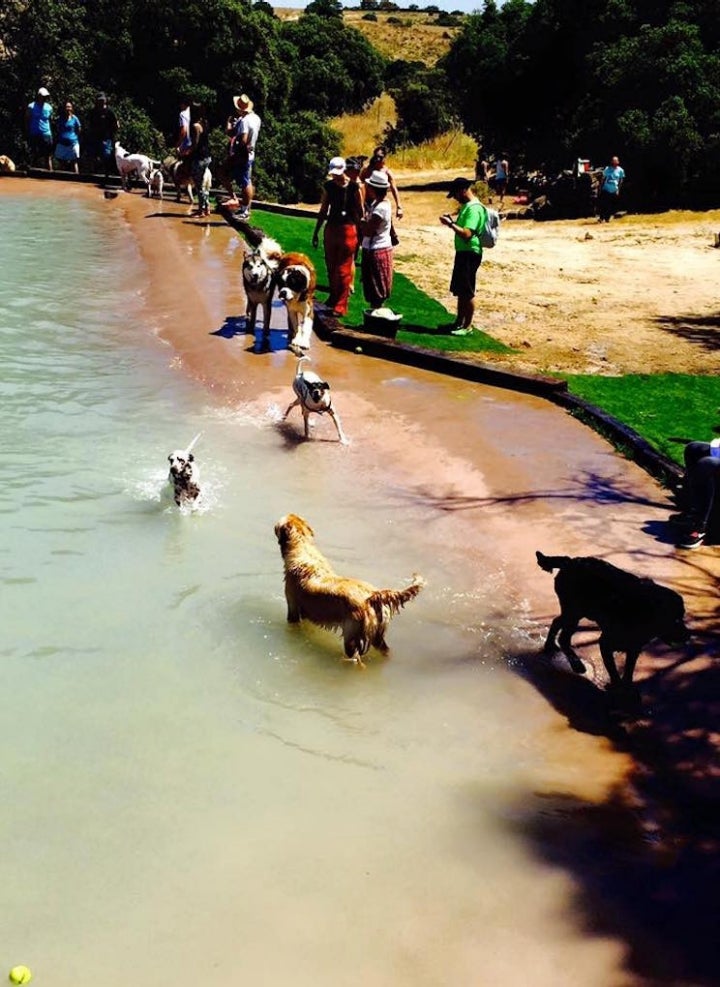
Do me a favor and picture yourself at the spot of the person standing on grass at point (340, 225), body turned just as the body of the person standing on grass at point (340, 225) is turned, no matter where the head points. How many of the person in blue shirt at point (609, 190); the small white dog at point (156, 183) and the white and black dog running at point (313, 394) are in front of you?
1

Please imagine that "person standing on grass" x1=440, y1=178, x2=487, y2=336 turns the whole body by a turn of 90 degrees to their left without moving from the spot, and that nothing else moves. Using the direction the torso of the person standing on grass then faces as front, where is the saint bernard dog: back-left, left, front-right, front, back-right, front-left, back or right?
front-right

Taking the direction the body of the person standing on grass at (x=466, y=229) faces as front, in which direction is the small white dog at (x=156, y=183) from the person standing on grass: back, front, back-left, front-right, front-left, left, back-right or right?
front-right

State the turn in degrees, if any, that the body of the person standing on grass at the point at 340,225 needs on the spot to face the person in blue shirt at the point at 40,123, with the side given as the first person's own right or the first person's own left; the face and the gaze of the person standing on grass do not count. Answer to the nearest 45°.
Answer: approximately 135° to the first person's own right

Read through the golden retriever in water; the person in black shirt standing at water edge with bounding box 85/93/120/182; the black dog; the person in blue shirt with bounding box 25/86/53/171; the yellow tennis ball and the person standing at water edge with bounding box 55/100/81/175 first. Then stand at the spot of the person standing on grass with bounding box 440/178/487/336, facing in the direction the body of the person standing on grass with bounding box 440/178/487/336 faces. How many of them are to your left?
3

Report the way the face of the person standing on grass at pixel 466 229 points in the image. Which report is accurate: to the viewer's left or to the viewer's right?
to the viewer's left

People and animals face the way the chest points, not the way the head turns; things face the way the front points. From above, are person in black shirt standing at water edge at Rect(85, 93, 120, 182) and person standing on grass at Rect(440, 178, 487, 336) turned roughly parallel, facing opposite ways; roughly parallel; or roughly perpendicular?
roughly perpendicular

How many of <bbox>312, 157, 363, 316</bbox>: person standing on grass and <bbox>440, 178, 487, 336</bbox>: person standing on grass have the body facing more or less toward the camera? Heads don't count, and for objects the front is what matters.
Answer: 1

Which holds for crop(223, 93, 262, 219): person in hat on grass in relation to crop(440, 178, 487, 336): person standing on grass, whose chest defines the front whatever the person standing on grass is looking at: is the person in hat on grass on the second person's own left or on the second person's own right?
on the second person's own right

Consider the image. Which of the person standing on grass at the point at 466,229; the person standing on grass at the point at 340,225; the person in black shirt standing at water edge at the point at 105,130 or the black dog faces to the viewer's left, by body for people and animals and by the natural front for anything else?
the person standing on grass at the point at 466,229

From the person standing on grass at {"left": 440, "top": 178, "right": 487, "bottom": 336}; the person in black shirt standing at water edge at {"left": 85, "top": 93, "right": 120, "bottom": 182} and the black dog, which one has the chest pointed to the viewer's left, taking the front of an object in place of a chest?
the person standing on grass

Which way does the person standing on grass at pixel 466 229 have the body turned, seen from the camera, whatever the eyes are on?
to the viewer's left

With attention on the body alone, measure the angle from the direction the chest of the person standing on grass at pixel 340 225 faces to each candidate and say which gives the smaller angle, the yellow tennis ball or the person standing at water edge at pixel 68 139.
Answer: the yellow tennis ball

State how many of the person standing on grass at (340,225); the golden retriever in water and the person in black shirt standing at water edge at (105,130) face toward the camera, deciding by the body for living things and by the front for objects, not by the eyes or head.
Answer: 2
